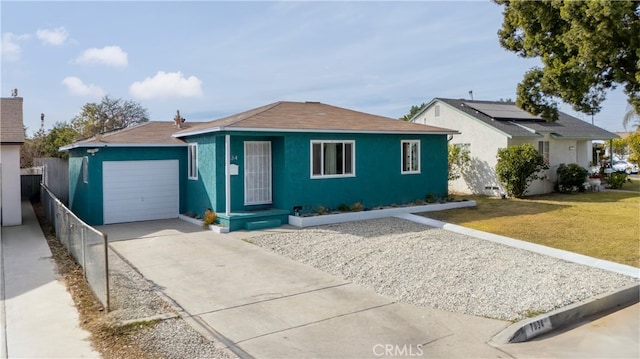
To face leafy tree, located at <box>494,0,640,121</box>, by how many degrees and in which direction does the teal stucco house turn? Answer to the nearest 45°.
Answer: approximately 45° to its left

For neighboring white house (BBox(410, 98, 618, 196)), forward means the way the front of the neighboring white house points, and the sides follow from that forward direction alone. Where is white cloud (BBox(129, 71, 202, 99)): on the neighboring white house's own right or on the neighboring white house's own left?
on the neighboring white house's own right

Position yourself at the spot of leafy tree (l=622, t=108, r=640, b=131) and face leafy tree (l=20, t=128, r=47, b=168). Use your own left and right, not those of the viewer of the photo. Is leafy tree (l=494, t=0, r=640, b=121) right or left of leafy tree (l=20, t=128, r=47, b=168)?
left

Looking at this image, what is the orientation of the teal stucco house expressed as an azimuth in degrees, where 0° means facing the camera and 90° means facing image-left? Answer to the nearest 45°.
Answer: approximately 315°

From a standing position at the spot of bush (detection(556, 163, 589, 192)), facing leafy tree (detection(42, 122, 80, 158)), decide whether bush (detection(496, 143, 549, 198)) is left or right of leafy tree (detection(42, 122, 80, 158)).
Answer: left

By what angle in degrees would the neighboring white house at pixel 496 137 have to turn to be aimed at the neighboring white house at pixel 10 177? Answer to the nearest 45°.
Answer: approximately 90° to its right

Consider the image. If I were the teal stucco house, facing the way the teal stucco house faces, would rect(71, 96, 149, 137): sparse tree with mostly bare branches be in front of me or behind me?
behind

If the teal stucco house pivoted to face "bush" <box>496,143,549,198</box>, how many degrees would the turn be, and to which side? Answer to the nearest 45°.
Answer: approximately 45° to its left

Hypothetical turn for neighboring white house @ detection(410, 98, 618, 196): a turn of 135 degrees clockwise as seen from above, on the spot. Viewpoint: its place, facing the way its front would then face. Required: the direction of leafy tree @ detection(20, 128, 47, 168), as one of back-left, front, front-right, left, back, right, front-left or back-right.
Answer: front

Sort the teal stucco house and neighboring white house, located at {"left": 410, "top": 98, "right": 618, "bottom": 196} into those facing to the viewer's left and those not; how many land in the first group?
0

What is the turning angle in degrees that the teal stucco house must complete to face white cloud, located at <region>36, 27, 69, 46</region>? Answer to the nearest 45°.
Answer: approximately 135° to its right

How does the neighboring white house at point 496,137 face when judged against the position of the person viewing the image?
facing the viewer and to the right of the viewer

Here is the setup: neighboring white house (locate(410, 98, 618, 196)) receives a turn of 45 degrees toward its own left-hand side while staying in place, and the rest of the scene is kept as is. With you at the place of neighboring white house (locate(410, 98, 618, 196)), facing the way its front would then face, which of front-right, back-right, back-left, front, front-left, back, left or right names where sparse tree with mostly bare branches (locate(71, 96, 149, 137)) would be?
back

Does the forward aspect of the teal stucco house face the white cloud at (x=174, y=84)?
no
